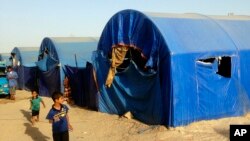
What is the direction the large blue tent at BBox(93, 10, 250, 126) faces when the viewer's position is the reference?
facing the viewer and to the left of the viewer

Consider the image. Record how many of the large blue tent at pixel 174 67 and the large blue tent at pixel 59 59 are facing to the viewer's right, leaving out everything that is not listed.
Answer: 0

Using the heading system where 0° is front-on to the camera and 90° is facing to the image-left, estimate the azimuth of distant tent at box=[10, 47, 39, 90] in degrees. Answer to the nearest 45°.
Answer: approximately 45°

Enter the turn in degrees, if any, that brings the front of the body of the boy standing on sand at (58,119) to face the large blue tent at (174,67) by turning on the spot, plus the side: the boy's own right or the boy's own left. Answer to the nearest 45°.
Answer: approximately 90° to the boy's own left

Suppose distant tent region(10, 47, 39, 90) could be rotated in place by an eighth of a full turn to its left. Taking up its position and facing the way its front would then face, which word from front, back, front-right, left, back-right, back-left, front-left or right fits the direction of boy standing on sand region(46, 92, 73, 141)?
front

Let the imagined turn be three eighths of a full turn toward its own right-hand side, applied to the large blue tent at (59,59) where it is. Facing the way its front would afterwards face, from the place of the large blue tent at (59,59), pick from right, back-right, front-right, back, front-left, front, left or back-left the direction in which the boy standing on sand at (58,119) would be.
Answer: back

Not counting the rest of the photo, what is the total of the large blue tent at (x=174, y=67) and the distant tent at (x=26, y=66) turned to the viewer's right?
0

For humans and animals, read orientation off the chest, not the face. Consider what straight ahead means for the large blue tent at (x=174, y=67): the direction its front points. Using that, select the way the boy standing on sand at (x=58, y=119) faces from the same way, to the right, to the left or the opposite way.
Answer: to the left

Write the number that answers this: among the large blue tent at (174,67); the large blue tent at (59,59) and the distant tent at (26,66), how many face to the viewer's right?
0
